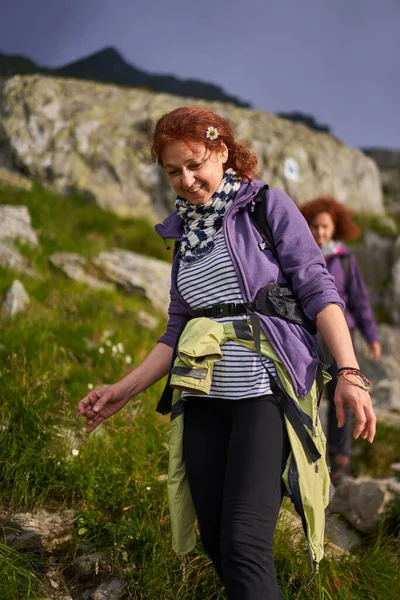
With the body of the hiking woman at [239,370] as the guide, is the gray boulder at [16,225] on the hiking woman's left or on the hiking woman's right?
on the hiking woman's right

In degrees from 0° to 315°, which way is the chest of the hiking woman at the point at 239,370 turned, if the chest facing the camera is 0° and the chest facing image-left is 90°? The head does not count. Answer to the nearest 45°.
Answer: approximately 45°

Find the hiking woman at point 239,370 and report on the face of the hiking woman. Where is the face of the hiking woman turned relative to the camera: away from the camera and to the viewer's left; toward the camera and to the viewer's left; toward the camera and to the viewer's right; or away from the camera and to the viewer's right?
toward the camera and to the viewer's left

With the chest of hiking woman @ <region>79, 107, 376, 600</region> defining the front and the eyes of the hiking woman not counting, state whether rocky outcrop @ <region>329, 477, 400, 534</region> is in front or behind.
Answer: behind

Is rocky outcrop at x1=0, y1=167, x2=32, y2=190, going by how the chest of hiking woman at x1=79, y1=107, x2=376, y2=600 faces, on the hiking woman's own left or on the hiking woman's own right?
on the hiking woman's own right

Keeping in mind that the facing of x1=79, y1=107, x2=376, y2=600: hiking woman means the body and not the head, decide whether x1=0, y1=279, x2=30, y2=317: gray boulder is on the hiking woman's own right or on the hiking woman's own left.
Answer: on the hiking woman's own right

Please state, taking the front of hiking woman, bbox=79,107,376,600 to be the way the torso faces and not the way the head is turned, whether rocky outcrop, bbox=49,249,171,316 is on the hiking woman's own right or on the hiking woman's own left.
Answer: on the hiking woman's own right

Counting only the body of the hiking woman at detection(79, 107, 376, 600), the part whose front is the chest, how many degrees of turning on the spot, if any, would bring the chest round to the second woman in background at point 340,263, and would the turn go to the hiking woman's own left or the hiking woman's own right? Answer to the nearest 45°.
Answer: approximately 135° to the hiking woman's own right
